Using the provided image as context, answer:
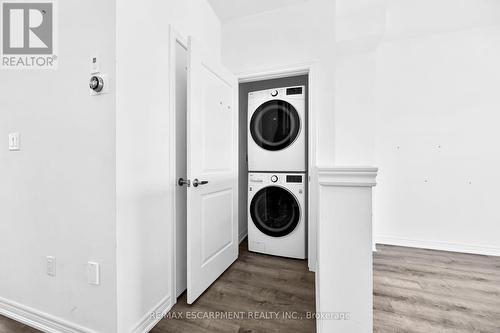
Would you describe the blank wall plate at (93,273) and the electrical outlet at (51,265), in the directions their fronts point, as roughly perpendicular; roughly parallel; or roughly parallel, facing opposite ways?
roughly parallel

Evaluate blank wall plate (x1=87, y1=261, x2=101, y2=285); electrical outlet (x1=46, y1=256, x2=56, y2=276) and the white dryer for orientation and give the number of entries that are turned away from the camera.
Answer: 0

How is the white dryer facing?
toward the camera

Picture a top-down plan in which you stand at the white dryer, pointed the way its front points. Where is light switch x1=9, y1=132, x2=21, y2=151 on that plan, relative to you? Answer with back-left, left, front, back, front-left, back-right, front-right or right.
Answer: front-right

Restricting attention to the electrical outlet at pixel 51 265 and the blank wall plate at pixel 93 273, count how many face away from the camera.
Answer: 0

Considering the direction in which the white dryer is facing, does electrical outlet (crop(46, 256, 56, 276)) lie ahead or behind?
ahead
